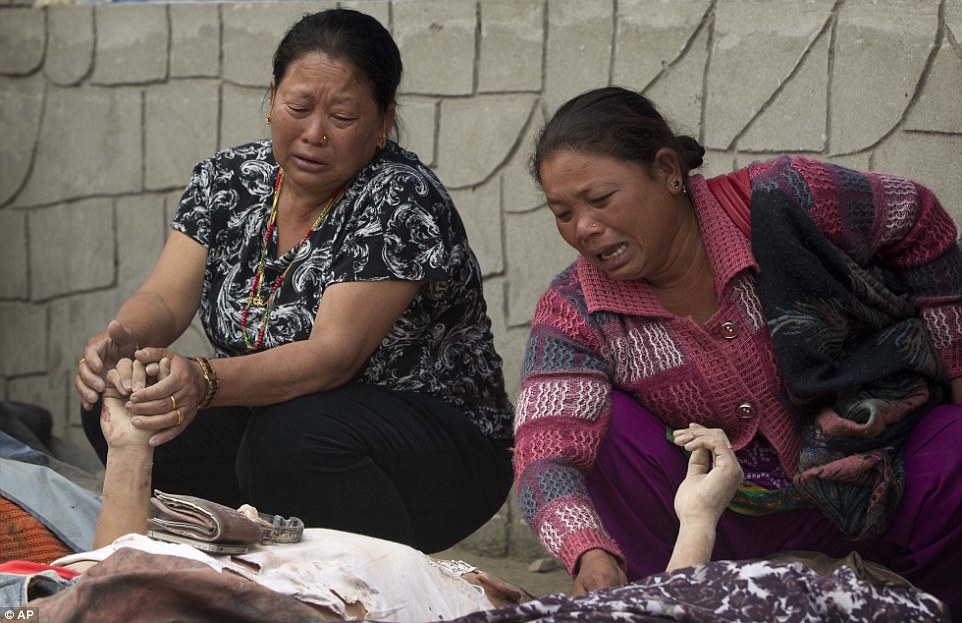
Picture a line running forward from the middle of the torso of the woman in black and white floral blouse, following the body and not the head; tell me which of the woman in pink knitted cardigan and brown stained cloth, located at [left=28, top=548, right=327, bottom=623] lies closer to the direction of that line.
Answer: the brown stained cloth

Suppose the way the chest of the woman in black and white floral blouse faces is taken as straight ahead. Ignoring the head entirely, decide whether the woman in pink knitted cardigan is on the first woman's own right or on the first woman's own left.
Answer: on the first woman's own left

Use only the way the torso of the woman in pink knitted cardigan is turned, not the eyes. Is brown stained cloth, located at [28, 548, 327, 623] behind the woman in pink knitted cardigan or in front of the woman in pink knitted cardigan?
in front

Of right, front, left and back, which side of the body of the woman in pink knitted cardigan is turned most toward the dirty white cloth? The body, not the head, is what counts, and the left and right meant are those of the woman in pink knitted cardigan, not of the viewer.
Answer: front

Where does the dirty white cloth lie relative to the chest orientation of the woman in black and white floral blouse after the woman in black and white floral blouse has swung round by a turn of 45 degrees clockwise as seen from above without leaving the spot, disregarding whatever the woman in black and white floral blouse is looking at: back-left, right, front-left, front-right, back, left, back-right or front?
left

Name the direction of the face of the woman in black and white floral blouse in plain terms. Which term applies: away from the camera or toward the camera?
toward the camera

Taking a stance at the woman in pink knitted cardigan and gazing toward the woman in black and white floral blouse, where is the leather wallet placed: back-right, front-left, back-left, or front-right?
front-left

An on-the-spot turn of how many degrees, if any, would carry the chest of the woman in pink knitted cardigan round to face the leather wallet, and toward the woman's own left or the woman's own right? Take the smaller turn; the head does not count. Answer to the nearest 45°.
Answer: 0° — they already face it

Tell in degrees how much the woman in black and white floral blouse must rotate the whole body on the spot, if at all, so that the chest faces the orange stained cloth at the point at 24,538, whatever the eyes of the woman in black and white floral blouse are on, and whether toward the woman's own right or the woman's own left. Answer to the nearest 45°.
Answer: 0° — they already face it

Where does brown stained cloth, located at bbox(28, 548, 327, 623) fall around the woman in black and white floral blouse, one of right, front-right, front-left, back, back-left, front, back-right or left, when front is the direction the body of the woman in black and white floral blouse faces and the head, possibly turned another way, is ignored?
front-left

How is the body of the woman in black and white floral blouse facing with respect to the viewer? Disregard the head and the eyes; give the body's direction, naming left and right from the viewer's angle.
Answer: facing the viewer and to the left of the viewer

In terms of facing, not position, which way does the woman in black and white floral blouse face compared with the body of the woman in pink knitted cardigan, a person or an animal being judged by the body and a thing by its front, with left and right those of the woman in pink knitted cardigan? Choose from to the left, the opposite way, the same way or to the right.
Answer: the same way

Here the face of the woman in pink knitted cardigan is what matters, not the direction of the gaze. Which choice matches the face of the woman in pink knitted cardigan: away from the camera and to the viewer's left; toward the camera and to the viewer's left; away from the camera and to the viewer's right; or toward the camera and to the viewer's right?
toward the camera and to the viewer's left

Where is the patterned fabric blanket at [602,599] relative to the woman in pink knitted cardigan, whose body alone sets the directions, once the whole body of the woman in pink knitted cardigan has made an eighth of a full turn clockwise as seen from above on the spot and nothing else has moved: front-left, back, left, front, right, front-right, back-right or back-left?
left

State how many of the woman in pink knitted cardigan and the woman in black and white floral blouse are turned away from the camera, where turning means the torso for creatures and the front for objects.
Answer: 0

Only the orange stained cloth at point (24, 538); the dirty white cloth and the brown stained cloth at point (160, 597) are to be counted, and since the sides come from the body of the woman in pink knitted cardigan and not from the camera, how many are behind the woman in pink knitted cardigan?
0

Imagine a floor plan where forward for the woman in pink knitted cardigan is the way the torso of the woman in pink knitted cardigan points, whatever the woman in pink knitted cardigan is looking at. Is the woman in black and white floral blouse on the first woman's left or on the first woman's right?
on the first woman's right

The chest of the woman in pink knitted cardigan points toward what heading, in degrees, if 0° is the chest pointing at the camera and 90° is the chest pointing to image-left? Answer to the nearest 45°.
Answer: approximately 45°
